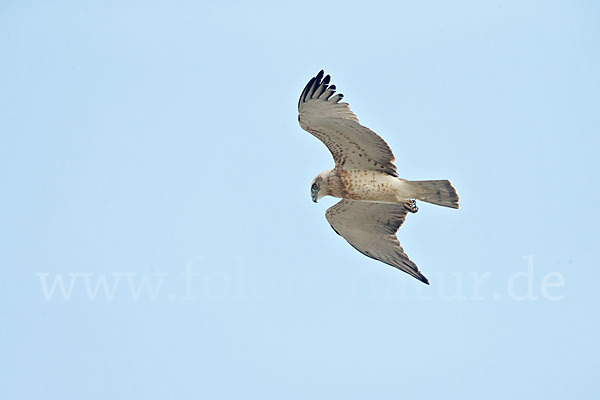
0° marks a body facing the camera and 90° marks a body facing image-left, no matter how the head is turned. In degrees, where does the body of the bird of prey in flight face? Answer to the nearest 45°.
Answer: approximately 90°
